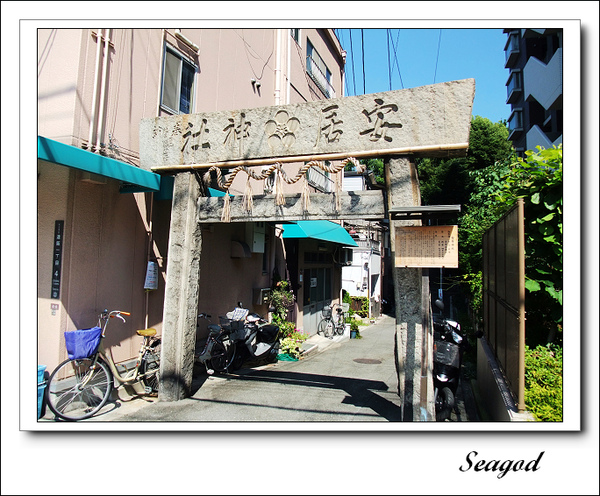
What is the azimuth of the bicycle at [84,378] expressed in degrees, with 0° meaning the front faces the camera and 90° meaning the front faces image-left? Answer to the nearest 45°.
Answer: approximately 45°

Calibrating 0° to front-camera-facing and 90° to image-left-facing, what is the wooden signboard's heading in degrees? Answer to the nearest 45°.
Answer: approximately 0°

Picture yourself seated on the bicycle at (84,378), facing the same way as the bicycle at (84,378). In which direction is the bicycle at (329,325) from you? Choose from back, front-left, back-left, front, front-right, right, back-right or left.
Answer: back

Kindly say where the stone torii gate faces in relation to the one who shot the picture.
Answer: facing the viewer

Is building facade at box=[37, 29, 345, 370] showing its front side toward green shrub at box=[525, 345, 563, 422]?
yes

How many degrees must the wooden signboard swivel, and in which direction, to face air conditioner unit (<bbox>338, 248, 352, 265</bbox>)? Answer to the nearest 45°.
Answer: approximately 180°

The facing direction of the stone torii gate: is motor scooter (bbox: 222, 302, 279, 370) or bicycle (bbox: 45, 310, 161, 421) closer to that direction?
the bicycle

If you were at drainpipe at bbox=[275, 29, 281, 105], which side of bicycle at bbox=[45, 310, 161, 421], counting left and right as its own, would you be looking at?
back

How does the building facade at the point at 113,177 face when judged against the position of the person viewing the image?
facing the viewer and to the right of the viewer

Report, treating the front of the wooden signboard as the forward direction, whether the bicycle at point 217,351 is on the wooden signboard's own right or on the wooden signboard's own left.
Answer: on the wooden signboard's own right

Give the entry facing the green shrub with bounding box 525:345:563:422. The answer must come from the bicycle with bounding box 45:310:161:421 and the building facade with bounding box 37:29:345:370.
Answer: the building facade
